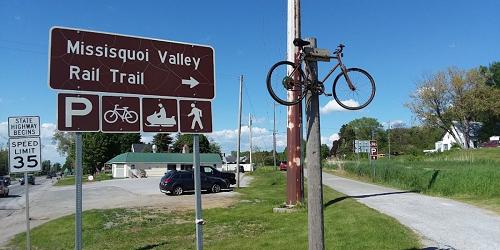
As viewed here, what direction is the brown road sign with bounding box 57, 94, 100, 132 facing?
toward the camera

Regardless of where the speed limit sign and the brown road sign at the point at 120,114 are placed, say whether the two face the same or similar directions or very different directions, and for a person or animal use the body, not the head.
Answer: same or similar directions

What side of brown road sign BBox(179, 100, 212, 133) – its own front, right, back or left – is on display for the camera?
front

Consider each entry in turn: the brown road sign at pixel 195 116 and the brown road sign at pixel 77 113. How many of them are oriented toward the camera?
2

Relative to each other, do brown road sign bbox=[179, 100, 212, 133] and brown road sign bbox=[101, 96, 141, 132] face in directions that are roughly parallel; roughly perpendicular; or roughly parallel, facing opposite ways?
roughly parallel

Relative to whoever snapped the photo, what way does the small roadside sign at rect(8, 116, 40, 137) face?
facing the viewer

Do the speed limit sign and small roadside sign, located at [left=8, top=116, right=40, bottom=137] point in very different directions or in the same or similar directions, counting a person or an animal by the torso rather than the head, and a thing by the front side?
same or similar directions

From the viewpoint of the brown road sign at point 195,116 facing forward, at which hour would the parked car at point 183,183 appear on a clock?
The parked car is roughly at 6 o'clock from the brown road sign.

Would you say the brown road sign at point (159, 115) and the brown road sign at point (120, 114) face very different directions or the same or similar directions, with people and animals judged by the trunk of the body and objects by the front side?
same or similar directions

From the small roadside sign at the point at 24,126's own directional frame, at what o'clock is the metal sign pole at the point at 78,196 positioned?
The metal sign pole is roughly at 12 o'clock from the small roadside sign.

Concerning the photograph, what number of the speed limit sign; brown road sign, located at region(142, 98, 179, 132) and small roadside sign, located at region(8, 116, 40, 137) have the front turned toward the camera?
3

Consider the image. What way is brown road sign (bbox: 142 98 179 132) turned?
toward the camera
